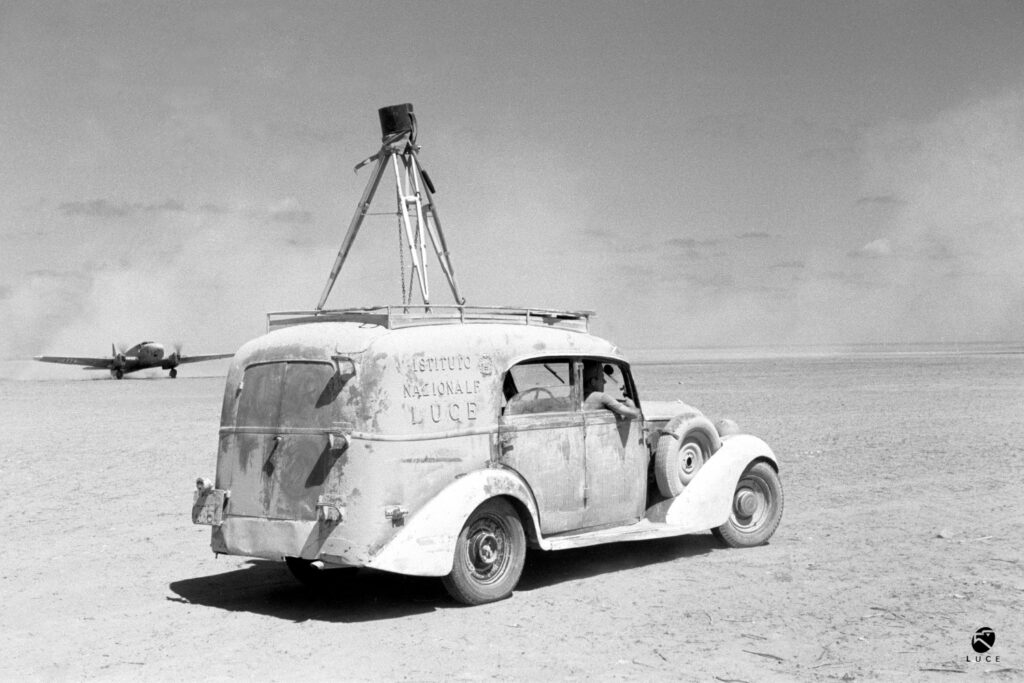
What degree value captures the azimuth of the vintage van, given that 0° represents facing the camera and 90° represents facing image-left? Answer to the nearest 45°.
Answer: approximately 225°
